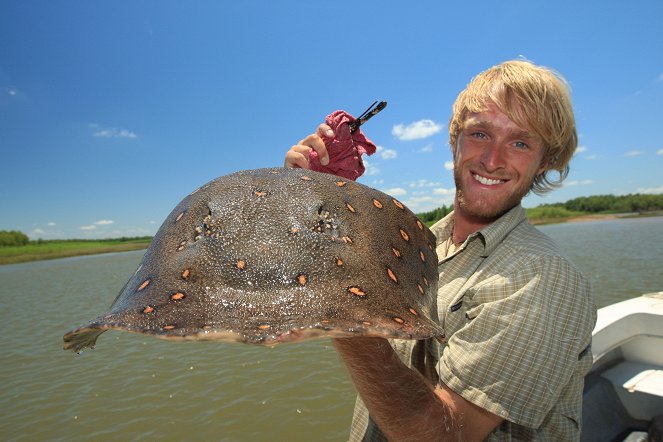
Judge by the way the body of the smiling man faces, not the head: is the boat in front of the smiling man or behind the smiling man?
behind

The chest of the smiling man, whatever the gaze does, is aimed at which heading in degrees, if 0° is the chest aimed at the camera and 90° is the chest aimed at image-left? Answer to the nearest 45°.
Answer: approximately 45°
